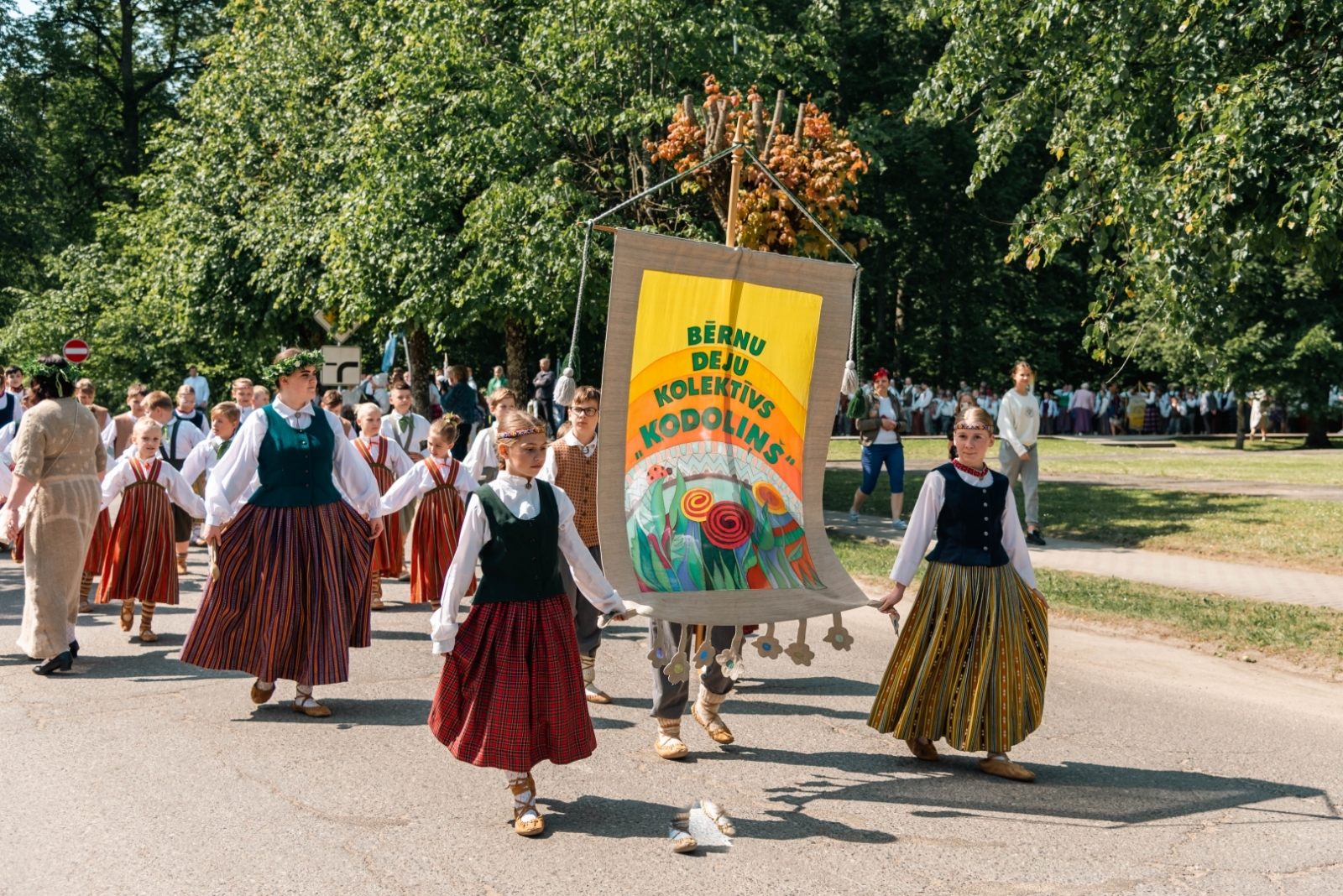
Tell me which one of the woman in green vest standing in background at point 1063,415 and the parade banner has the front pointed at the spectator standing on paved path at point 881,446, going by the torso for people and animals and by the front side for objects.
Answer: the woman in green vest standing in background at point 1063,415

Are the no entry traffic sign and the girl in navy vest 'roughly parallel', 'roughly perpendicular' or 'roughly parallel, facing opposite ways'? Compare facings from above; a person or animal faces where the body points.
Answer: roughly parallel

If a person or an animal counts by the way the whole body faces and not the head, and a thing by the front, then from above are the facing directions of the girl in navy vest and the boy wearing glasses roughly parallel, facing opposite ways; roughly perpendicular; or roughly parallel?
roughly parallel

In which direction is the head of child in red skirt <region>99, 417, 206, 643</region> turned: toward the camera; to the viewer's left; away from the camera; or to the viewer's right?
toward the camera

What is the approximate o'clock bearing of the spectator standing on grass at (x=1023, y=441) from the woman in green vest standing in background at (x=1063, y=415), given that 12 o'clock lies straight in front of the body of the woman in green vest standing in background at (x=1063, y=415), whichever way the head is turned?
the spectator standing on grass at (x=1023, y=441) is roughly at 12 o'clock from the woman in green vest standing in background at (x=1063, y=415).

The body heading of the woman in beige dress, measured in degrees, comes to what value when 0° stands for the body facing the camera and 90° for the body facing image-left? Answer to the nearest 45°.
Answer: approximately 135°

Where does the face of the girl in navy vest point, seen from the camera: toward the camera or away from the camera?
toward the camera

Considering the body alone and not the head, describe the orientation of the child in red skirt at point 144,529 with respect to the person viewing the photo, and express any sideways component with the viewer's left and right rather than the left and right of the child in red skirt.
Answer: facing the viewer

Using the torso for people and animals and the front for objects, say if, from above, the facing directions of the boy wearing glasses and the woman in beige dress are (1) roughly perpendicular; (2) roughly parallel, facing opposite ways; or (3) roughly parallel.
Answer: roughly parallel, facing opposite ways

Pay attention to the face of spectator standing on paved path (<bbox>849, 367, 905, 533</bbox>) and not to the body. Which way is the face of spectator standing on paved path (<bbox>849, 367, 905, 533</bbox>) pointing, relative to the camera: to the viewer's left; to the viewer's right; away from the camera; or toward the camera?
toward the camera

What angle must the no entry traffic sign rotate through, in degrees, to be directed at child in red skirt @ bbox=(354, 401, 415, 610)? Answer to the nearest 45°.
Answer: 0° — it already faces them

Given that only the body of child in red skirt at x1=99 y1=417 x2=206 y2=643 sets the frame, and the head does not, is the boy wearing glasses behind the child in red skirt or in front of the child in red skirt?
in front
